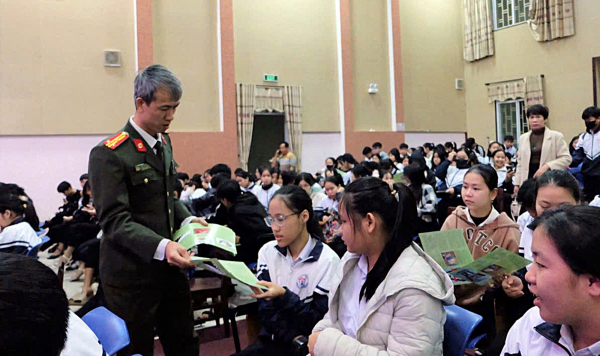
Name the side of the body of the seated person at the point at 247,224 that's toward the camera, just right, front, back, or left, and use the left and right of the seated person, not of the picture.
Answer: left

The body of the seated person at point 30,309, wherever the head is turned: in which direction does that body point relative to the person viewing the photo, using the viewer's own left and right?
facing away from the viewer and to the left of the viewer

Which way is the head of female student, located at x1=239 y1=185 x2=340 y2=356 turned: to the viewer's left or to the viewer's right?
to the viewer's left

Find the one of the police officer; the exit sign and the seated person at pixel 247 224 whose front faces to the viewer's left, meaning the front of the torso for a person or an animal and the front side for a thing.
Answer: the seated person
